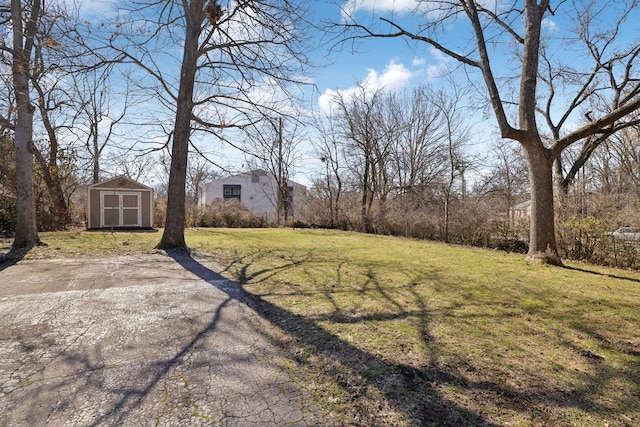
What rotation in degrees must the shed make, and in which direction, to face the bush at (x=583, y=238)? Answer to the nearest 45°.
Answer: approximately 45° to its left

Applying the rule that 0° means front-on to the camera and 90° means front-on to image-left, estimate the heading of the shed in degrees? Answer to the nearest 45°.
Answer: approximately 0°

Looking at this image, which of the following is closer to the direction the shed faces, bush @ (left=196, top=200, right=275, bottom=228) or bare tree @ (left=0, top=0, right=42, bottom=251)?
the bare tree

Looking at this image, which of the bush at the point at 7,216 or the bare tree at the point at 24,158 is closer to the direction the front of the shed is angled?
the bare tree

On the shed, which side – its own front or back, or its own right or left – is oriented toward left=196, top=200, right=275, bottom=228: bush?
left
